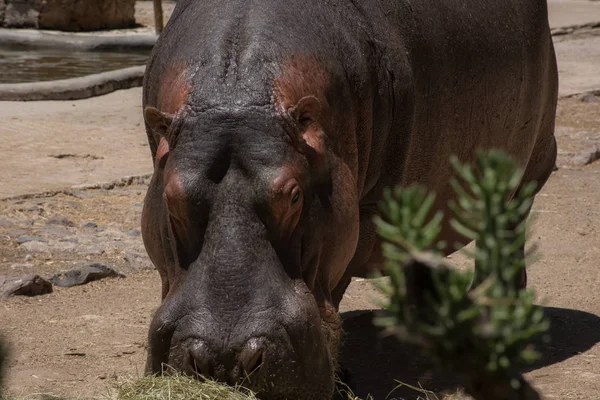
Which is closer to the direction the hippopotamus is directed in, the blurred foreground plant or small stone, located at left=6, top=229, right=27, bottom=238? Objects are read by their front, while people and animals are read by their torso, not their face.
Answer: the blurred foreground plant

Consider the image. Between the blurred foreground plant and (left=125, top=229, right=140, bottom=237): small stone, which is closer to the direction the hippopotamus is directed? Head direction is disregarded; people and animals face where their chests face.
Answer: the blurred foreground plant

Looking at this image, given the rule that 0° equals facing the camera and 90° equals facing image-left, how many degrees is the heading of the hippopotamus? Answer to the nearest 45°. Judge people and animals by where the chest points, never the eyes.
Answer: approximately 45°

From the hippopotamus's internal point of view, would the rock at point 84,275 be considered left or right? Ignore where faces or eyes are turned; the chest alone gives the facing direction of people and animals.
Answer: on its right

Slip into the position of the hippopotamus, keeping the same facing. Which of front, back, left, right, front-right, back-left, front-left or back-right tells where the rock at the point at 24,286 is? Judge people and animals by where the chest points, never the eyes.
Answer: right

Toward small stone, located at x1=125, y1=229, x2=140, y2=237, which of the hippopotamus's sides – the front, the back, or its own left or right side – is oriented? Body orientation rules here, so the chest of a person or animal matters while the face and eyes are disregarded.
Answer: right

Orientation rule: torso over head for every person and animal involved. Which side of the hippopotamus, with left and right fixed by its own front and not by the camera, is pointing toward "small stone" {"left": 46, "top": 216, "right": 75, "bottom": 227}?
right

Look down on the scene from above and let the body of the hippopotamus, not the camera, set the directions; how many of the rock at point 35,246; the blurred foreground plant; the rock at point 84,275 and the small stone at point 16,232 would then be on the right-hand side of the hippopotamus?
3

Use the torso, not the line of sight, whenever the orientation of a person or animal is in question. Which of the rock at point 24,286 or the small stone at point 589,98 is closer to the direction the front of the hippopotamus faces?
the rock

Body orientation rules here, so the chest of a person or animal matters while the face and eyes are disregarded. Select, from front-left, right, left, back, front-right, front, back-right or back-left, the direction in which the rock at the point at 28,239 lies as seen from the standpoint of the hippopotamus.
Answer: right

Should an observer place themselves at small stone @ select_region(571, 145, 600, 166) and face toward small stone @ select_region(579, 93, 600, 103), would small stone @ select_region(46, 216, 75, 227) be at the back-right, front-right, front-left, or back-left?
back-left

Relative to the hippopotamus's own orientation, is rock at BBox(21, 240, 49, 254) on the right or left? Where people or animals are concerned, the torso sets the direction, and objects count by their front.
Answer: on its right
